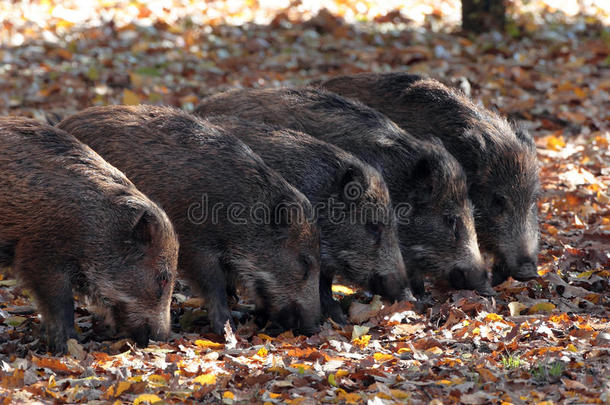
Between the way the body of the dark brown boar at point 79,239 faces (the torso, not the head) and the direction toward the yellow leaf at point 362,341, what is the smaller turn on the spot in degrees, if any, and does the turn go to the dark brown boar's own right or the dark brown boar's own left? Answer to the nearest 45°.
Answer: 0° — it already faces it

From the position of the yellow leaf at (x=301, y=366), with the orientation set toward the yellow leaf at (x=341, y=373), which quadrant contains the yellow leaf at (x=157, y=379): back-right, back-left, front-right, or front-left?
back-right

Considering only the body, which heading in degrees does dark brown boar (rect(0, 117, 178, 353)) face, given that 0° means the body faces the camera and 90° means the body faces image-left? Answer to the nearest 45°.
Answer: approximately 270°

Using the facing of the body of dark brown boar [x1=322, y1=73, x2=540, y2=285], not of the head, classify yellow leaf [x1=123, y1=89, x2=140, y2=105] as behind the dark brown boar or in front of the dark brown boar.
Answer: behind

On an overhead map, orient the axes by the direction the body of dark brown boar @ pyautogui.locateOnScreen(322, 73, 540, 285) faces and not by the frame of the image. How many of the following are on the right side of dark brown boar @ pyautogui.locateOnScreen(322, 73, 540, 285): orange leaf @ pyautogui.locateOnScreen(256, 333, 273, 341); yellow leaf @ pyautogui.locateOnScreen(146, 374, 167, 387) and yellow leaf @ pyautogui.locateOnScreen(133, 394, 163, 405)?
3

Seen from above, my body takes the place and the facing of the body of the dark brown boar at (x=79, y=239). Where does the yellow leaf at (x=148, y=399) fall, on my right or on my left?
on my right

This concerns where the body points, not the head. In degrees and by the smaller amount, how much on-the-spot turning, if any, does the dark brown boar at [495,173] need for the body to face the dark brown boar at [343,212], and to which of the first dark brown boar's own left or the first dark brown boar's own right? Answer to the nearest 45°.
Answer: approximately 90° to the first dark brown boar's own right

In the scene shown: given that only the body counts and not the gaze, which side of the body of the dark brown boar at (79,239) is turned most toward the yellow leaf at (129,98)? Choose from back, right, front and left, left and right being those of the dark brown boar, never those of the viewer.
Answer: left

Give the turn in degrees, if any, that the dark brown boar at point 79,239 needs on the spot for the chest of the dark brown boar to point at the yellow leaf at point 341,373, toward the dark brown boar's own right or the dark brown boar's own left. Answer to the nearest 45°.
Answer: approximately 45° to the dark brown boar's own right

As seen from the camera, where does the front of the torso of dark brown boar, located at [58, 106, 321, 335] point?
to the viewer's right

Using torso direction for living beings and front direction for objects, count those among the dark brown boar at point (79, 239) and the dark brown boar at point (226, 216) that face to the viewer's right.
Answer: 2

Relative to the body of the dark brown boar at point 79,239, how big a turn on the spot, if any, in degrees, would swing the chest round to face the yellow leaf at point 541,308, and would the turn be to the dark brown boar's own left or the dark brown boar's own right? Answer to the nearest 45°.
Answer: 0° — it already faces it

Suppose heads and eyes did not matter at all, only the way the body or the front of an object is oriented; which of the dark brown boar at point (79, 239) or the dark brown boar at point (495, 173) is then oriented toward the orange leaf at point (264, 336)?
the dark brown boar at point (79, 239)
